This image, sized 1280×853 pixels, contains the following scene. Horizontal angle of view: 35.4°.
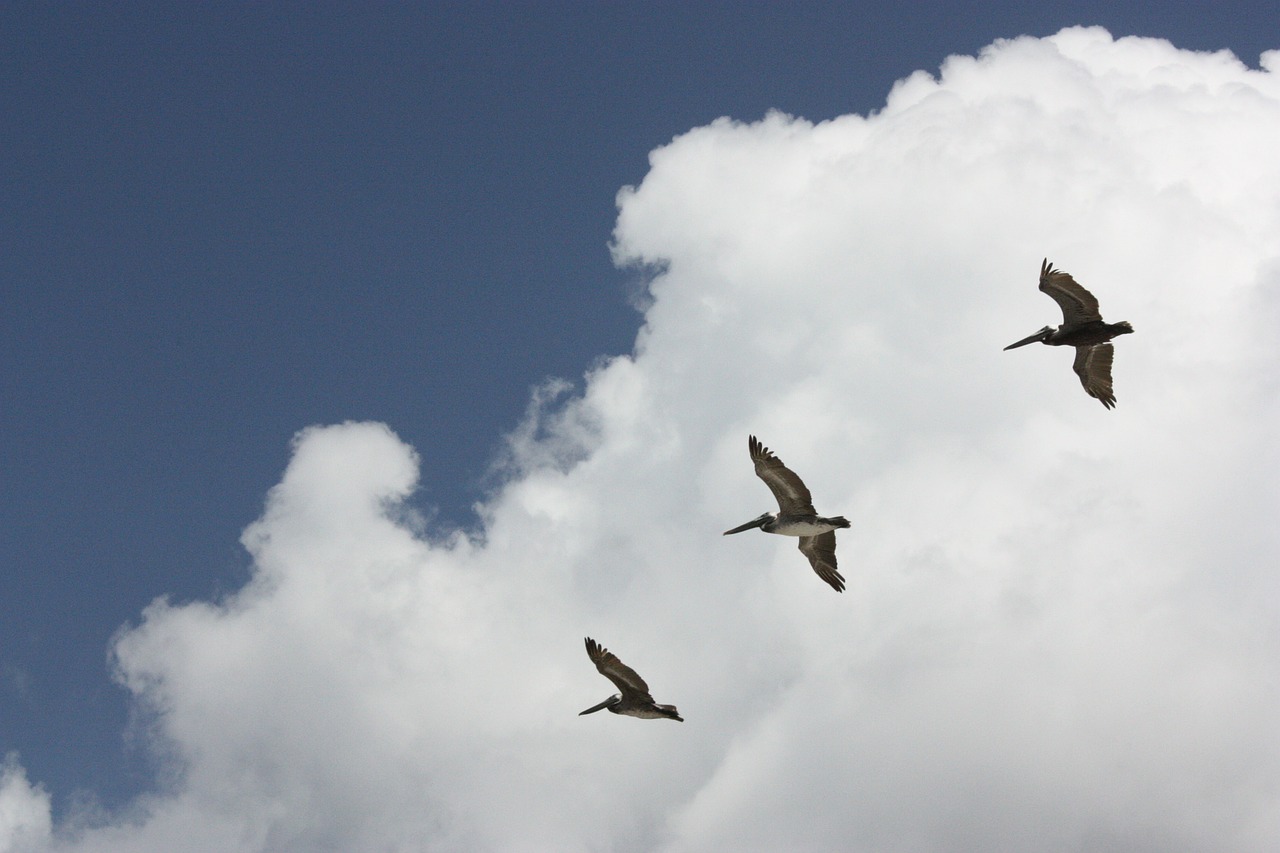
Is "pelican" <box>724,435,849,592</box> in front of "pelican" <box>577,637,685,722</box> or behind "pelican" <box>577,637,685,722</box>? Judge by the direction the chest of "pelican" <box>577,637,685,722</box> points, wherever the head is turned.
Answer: behind

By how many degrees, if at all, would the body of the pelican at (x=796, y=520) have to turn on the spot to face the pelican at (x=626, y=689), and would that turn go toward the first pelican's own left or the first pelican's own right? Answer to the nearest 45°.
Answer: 0° — it already faces it

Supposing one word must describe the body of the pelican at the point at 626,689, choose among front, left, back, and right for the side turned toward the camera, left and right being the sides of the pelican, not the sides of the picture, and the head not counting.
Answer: left

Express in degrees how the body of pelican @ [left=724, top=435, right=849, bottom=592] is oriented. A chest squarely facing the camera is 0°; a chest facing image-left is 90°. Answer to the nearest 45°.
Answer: approximately 90°

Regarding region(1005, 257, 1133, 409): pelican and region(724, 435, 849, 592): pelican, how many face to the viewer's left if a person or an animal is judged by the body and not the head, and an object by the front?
2

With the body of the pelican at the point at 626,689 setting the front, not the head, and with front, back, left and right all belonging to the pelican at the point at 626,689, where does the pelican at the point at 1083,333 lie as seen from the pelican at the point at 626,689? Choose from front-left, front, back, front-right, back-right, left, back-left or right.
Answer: back

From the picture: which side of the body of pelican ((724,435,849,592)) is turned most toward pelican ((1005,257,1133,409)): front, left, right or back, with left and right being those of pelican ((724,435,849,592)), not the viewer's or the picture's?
back

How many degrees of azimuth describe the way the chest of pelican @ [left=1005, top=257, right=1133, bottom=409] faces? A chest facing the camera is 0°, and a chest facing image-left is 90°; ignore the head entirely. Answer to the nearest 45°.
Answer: approximately 90°

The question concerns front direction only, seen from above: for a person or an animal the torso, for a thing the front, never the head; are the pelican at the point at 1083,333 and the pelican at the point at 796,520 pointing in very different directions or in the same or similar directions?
same or similar directions

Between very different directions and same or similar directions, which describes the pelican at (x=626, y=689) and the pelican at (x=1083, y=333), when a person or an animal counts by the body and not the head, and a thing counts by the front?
same or similar directions

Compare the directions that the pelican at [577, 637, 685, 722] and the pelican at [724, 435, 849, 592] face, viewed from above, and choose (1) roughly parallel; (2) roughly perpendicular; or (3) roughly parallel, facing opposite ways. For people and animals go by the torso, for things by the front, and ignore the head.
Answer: roughly parallel
